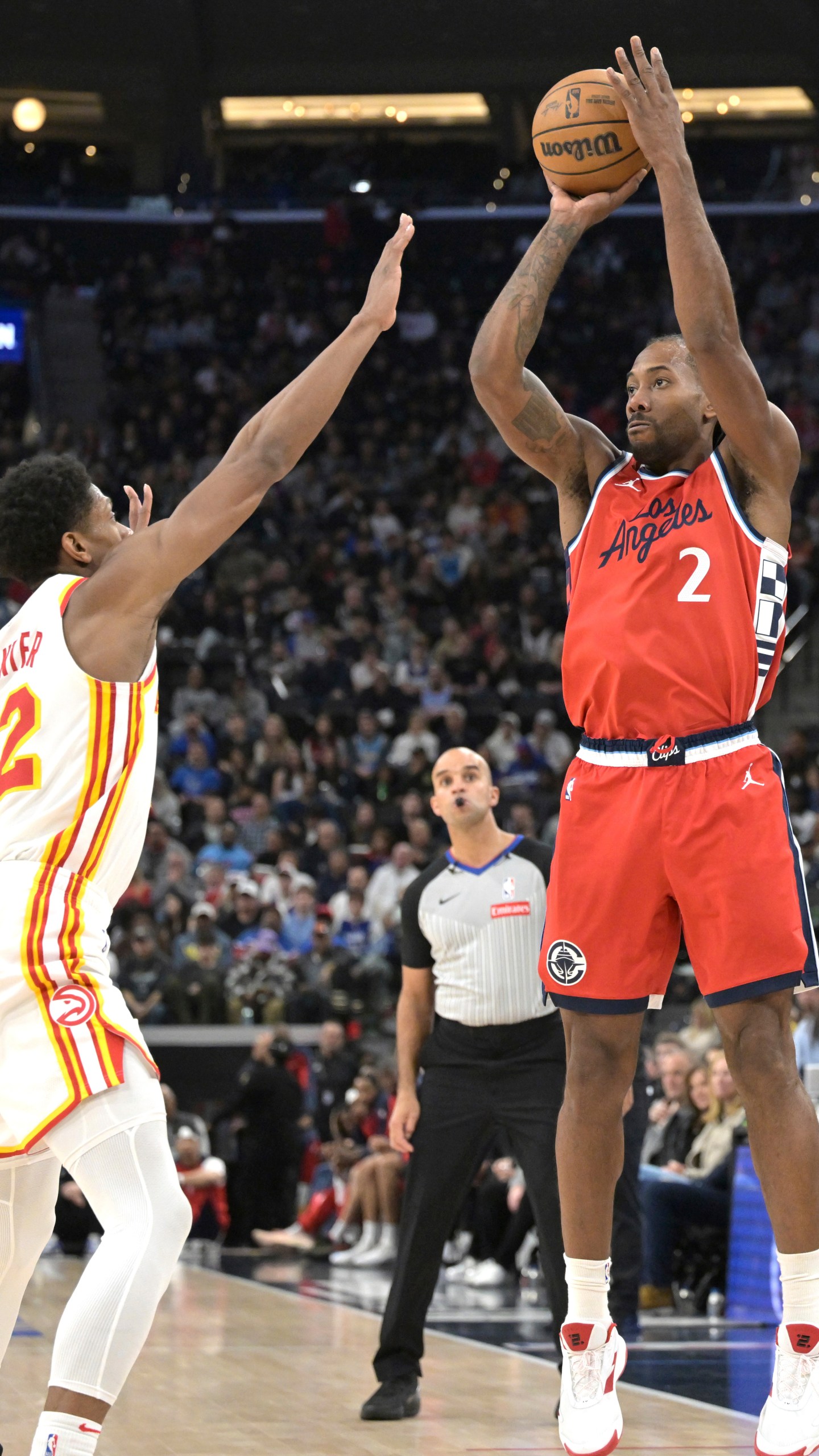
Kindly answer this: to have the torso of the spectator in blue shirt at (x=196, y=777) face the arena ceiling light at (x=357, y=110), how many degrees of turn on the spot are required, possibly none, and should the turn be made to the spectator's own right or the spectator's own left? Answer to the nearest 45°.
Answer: approximately 180°

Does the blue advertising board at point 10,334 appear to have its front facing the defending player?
yes

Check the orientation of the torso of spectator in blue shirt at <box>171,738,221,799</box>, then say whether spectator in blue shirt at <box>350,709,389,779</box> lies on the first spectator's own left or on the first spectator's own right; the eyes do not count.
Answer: on the first spectator's own left

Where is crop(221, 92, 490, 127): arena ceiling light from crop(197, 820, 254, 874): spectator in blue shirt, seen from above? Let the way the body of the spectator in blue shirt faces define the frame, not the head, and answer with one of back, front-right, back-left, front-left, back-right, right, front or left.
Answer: back

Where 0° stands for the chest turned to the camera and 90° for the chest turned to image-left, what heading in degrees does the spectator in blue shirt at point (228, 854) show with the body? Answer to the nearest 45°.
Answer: approximately 0°
